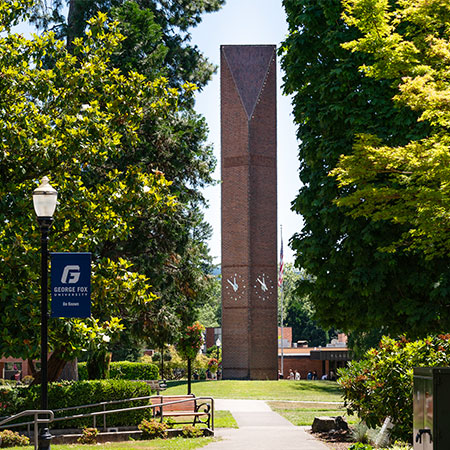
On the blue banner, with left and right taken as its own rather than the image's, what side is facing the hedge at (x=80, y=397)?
back

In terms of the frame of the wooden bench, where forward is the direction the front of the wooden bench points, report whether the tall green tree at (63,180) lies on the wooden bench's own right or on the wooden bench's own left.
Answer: on the wooden bench's own right

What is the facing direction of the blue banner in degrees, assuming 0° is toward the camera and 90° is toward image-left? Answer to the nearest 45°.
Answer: approximately 0°

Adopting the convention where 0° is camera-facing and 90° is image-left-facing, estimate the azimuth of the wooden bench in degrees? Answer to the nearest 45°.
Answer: approximately 315°

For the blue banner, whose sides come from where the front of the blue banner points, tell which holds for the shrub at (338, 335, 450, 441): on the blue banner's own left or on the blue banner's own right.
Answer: on the blue banner's own left

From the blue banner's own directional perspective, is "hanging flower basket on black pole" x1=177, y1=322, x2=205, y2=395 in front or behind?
behind

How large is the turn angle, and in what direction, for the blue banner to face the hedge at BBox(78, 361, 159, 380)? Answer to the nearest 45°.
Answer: approximately 180°

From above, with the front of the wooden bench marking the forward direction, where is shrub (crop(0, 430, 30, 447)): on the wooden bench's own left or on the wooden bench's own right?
on the wooden bench's own right
